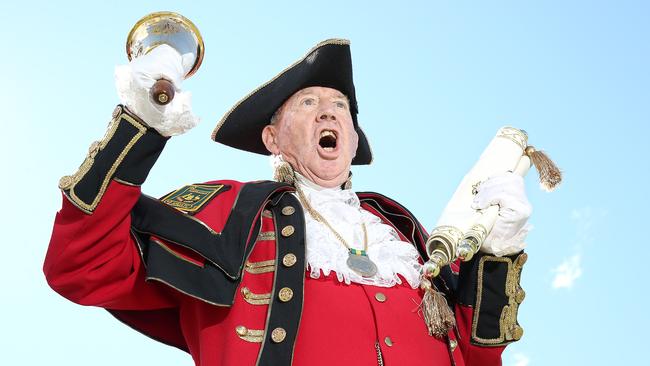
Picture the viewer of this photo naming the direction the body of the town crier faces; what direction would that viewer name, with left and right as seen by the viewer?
facing the viewer and to the right of the viewer
